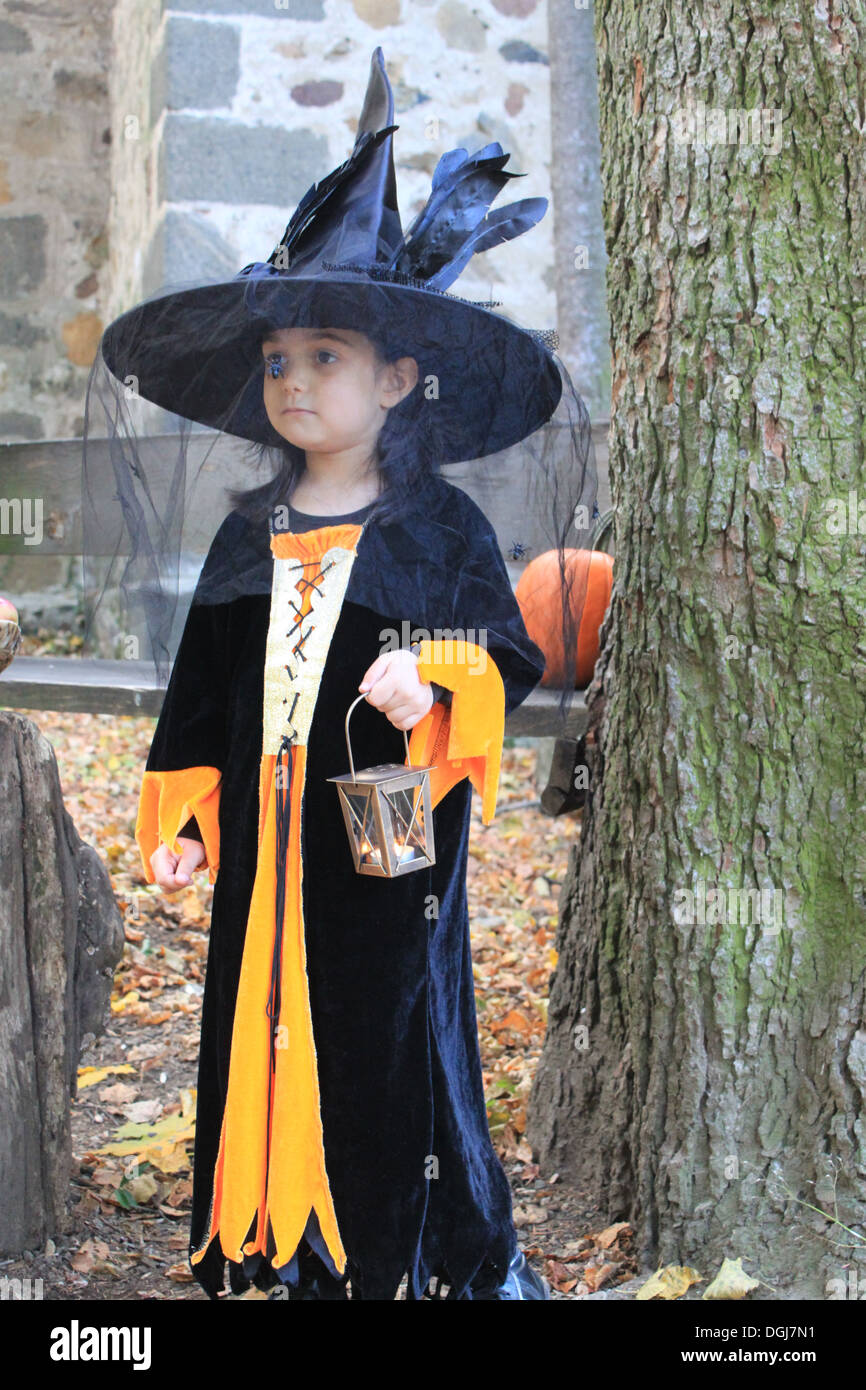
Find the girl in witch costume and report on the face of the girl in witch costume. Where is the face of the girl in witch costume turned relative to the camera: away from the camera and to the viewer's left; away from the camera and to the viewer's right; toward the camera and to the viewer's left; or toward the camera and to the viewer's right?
toward the camera and to the viewer's left

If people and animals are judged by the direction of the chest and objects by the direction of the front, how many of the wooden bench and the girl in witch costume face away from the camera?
0

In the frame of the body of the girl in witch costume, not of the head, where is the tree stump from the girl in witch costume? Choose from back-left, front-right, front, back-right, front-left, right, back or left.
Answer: right

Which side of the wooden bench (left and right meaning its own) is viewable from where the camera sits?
front

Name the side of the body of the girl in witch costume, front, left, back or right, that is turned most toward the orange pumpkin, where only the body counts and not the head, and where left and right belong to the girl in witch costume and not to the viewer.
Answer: back

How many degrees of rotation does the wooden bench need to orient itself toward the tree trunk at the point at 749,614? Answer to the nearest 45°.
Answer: approximately 45° to its left
